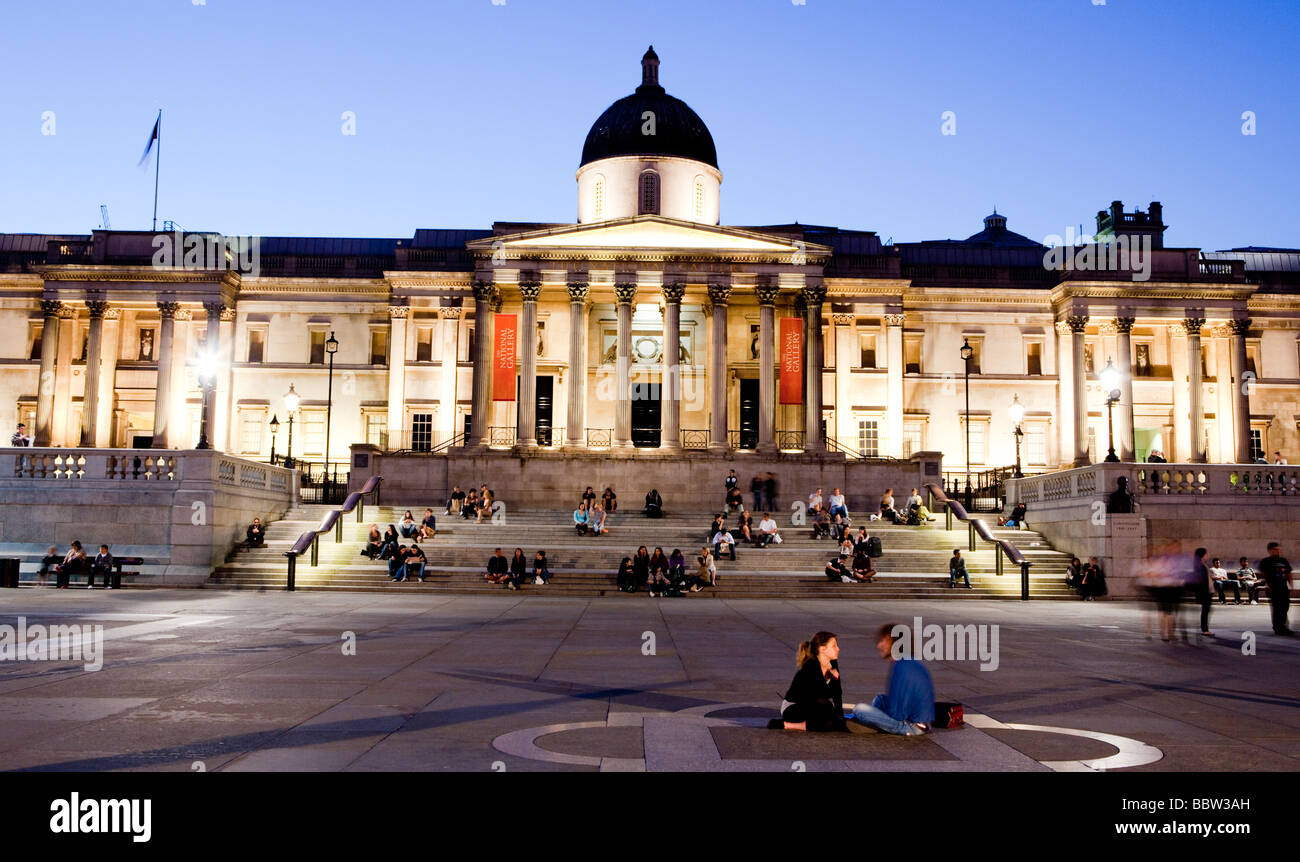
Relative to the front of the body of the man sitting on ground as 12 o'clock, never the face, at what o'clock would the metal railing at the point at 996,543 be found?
The metal railing is roughly at 3 o'clock from the man sitting on ground.

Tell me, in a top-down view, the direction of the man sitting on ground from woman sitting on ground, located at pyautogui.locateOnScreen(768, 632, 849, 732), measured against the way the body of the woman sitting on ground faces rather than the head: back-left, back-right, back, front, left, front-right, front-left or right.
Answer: front

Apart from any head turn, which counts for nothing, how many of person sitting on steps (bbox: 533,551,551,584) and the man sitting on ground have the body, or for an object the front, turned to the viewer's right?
0

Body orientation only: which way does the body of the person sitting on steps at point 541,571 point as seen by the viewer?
toward the camera

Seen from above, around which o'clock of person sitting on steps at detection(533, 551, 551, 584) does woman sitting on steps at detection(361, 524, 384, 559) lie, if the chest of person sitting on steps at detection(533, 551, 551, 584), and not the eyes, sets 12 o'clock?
woman sitting on steps at detection(361, 524, 384, 559) is roughly at 4 o'clock from person sitting on steps at detection(533, 551, 551, 584).

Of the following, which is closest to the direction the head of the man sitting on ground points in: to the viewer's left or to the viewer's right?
to the viewer's left

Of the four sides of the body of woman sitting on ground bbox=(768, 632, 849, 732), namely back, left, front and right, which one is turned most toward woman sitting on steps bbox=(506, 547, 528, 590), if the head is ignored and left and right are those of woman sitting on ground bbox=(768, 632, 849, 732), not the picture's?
left

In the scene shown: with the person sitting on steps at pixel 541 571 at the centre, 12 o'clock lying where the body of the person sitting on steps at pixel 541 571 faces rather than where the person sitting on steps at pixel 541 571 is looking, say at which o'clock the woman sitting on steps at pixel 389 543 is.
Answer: the woman sitting on steps at pixel 389 543 is roughly at 4 o'clock from the person sitting on steps at pixel 541 571.

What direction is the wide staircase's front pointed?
toward the camera

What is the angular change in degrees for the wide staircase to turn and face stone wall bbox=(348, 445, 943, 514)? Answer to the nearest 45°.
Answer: approximately 180°

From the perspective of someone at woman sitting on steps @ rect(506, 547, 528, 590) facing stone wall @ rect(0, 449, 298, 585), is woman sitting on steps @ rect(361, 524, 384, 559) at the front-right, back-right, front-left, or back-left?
front-right

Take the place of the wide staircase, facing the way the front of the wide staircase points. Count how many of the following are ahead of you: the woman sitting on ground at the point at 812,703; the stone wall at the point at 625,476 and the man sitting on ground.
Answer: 2

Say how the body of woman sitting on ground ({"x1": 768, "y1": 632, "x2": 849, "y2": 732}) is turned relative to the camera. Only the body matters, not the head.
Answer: to the viewer's right

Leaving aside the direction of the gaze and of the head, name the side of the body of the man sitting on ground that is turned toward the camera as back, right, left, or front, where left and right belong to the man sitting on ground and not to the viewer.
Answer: left

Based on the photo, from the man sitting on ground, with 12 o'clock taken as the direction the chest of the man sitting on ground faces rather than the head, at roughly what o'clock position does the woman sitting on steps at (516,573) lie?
The woman sitting on steps is roughly at 2 o'clock from the man sitting on ground.

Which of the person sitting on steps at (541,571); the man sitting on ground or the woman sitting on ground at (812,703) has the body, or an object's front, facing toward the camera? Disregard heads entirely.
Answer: the person sitting on steps at (541,571)

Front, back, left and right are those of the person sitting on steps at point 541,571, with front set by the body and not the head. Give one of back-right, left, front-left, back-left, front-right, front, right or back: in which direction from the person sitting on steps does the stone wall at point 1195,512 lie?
left
